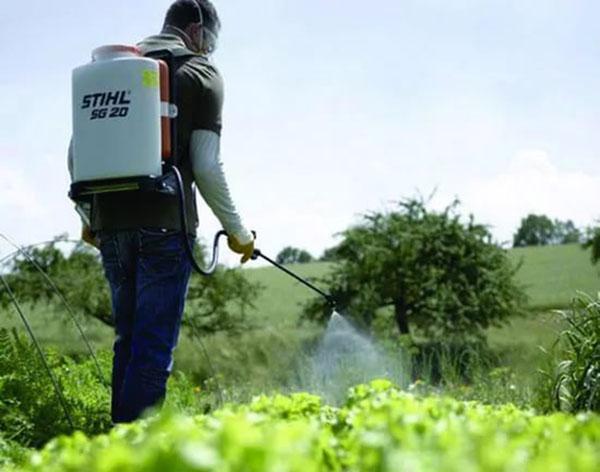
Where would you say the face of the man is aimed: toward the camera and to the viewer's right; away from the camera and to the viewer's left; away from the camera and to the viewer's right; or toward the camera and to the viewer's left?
away from the camera and to the viewer's right

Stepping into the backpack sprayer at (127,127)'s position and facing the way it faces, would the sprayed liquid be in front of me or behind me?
behind

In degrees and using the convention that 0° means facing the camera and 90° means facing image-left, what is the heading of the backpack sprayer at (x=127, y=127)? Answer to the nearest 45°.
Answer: approximately 45°

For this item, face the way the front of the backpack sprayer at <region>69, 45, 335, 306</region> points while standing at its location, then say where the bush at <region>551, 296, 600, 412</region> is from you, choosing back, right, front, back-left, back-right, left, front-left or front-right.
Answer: back-left

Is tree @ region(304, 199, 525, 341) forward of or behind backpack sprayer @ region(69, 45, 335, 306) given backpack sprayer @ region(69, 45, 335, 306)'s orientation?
behind
